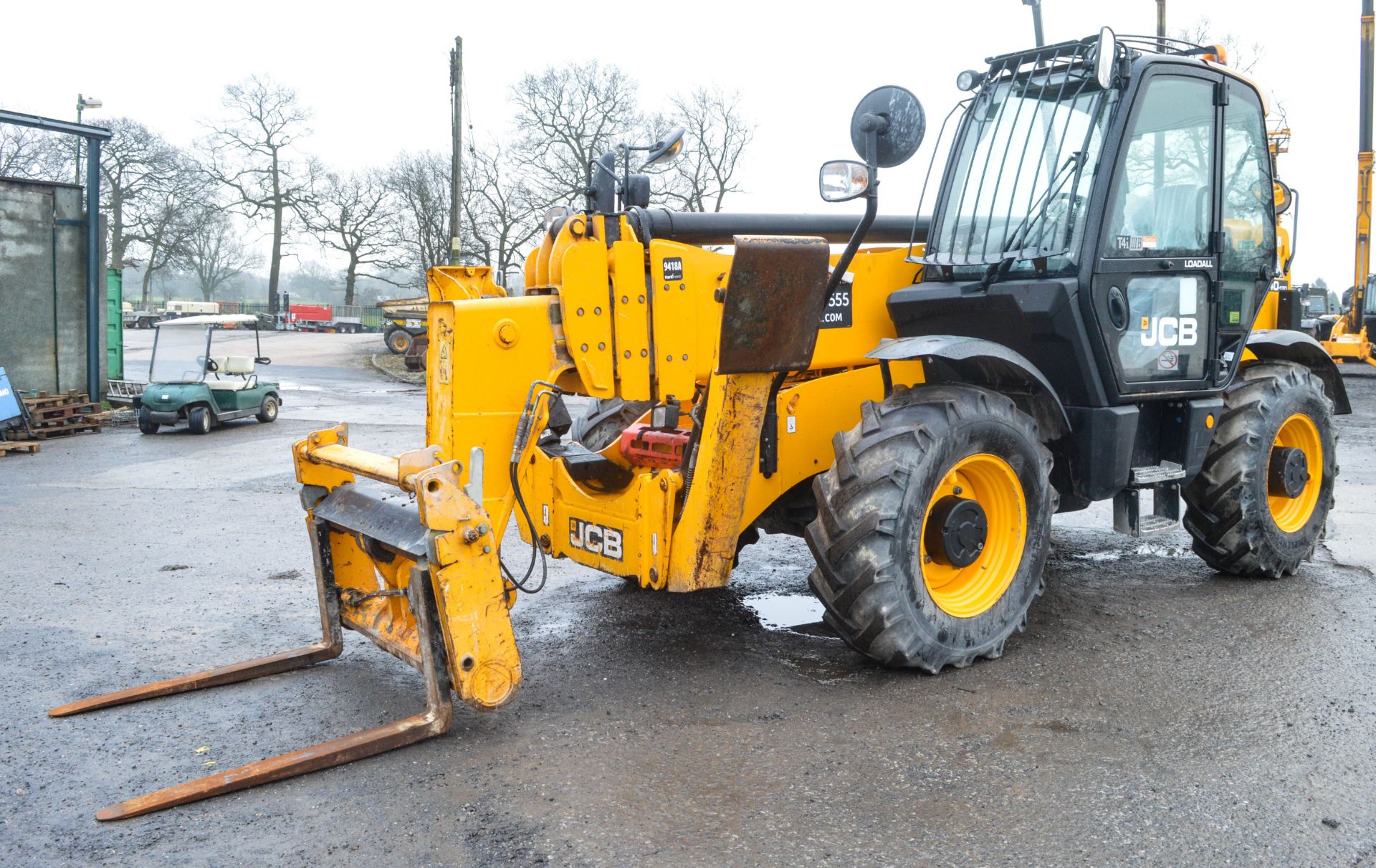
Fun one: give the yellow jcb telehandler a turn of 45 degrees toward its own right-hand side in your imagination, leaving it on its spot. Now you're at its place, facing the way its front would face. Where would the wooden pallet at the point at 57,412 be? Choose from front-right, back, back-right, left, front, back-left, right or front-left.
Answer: front-right

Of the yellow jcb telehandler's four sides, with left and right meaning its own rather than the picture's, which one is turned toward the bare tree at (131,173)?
right

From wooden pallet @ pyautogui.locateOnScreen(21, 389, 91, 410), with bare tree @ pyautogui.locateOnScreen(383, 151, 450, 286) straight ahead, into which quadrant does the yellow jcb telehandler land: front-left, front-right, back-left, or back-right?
back-right

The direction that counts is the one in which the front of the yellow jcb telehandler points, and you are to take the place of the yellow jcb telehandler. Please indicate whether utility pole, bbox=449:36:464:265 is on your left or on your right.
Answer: on your right

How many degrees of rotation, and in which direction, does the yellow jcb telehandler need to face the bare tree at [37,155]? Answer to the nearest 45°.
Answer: approximately 90° to its right

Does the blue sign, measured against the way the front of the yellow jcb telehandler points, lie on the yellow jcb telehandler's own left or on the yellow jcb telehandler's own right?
on the yellow jcb telehandler's own right

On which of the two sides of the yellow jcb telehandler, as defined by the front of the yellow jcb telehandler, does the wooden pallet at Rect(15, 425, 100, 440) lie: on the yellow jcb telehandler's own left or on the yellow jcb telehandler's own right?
on the yellow jcb telehandler's own right

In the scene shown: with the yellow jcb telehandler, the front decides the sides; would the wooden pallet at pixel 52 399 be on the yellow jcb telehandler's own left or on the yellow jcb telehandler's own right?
on the yellow jcb telehandler's own right

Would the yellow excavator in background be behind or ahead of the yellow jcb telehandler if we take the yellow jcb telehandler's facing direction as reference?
behind

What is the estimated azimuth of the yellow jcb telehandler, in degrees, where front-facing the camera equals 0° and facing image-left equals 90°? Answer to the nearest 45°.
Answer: approximately 45°

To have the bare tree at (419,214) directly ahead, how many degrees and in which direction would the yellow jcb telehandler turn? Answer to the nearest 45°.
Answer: approximately 135° to its right
